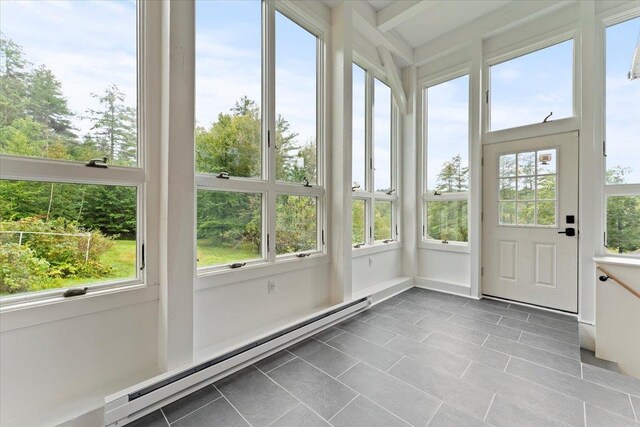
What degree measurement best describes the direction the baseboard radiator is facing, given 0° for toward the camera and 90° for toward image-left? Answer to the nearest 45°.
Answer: approximately 315°

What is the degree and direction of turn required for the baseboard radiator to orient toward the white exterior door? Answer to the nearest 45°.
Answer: approximately 45° to its left

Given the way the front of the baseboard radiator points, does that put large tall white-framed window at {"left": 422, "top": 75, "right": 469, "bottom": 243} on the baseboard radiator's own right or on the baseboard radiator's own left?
on the baseboard radiator's own left

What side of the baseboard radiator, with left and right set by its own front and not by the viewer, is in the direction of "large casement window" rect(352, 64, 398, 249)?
left

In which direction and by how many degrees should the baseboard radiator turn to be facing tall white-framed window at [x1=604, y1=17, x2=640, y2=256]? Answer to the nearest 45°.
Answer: approximately 45° to its left

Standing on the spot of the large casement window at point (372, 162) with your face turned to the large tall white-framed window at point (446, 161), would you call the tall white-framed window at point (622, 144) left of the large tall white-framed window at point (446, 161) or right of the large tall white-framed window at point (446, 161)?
right
